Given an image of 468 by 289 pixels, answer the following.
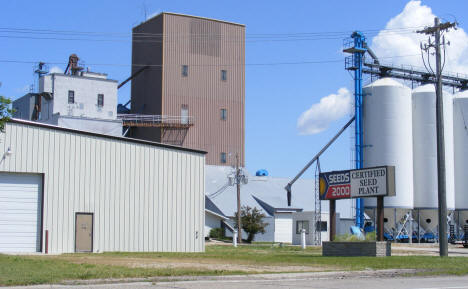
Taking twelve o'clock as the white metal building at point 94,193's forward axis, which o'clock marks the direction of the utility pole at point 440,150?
The utility pole is roughly at 10 o'clock from the white metal building.

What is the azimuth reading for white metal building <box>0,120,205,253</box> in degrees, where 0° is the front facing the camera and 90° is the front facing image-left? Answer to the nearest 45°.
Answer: approximately 0°

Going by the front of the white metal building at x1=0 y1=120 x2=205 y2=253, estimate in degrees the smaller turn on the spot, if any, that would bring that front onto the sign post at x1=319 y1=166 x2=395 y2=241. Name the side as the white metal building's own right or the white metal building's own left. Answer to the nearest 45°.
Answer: approximately 45° to the white metal building's own left
